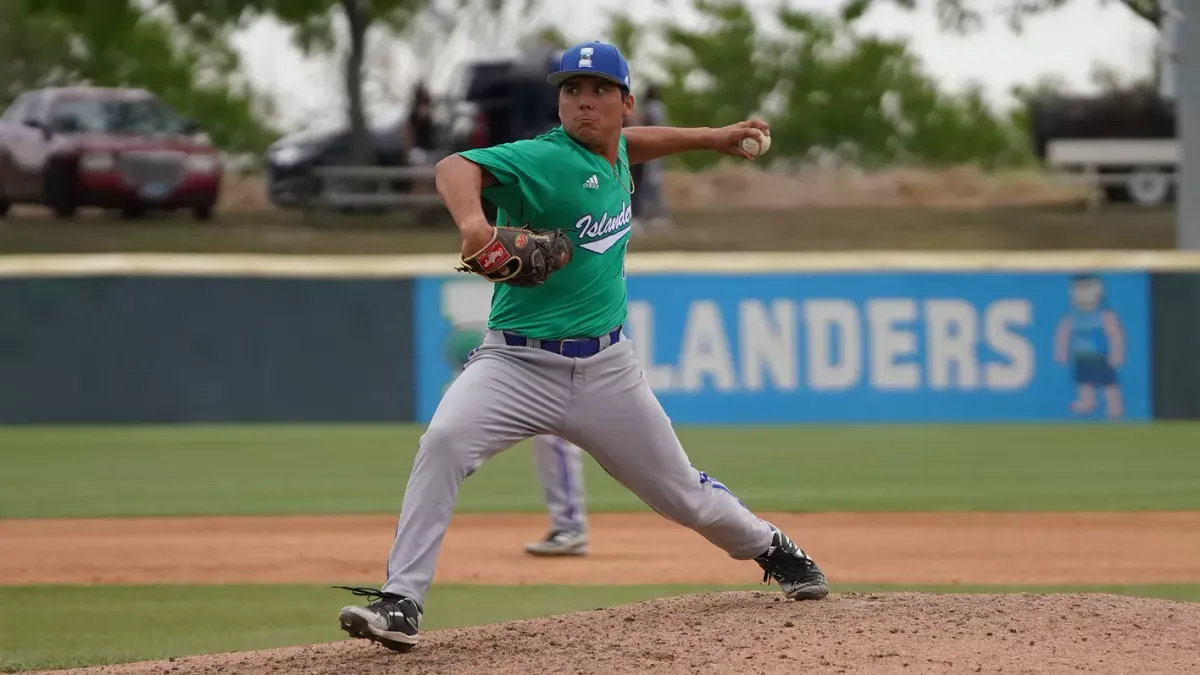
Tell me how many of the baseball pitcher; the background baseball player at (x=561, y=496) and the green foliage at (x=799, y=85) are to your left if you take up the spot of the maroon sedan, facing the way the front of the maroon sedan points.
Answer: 1

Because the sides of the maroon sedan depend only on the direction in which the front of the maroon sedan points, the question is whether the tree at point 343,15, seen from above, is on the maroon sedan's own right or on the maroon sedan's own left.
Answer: on the maroon sedan's own left

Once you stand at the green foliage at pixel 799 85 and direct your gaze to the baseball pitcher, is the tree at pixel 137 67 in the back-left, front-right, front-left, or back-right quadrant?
front-right

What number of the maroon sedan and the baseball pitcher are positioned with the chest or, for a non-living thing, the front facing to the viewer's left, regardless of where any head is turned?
0

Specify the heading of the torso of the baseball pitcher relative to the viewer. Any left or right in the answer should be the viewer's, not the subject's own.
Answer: facing the viewer and to the right of the viewer

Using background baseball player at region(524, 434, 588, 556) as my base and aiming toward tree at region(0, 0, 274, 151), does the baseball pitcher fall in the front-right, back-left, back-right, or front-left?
back-left

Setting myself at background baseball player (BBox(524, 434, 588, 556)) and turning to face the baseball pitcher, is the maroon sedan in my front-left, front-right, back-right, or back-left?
back-right

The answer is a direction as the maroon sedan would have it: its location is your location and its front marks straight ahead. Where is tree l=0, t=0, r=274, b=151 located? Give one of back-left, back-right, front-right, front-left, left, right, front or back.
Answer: back-left
